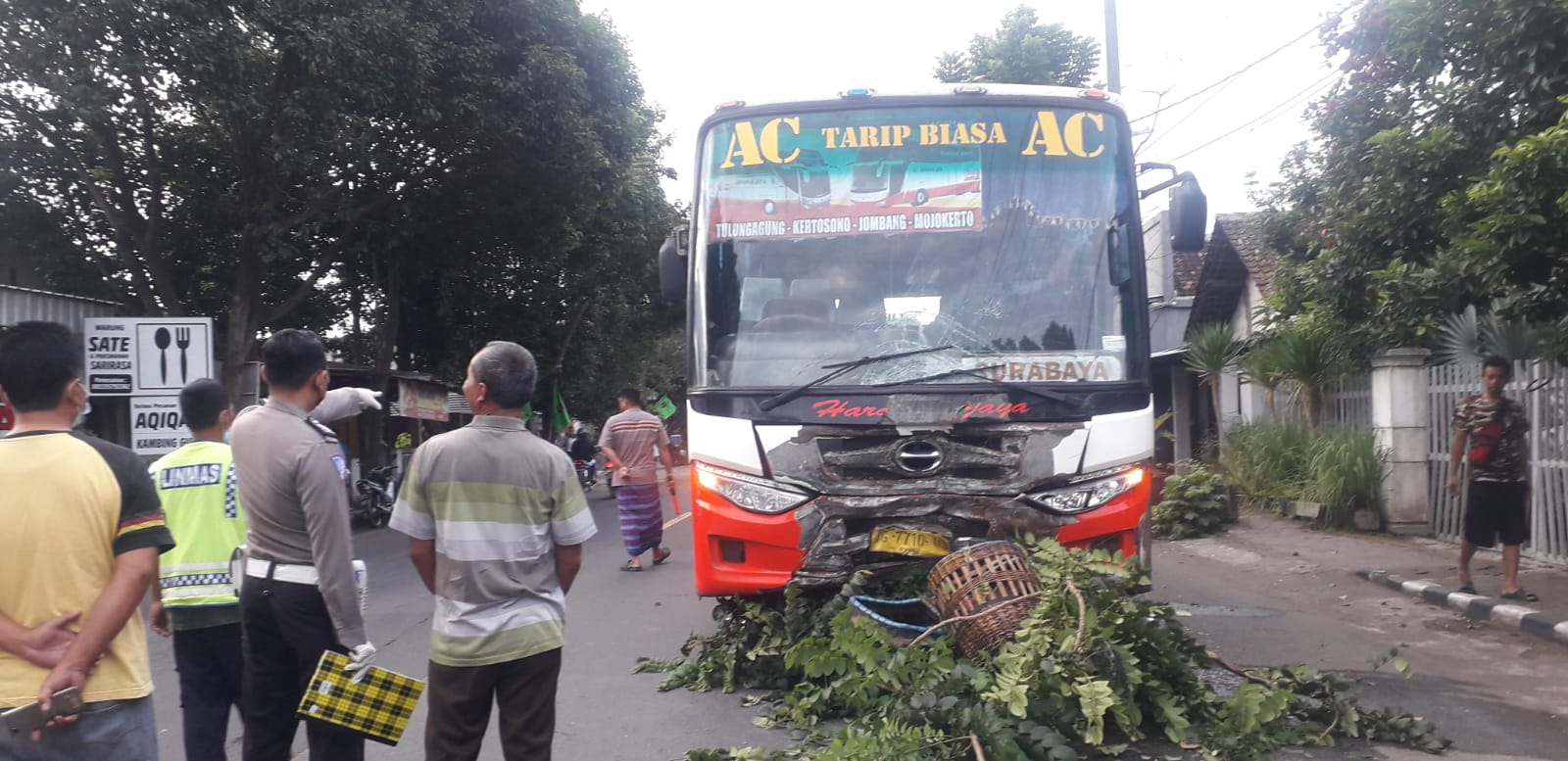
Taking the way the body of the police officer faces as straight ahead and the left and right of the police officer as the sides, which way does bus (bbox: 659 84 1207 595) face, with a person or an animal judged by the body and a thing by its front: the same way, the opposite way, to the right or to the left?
the opposite way

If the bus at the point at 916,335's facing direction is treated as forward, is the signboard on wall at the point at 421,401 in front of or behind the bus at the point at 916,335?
behind

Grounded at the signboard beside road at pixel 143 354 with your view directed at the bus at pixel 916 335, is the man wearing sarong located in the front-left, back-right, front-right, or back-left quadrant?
front-left

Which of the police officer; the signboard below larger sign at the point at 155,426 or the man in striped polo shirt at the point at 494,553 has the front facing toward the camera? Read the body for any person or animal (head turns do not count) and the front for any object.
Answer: the signboard below larger sign

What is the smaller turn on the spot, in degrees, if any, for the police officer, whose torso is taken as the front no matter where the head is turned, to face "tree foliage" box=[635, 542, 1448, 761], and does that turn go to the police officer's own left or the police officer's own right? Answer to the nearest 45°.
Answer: approximately 45° to the police officer's own right

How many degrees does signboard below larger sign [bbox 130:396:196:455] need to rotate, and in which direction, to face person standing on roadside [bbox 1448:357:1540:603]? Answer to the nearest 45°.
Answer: approximately 45° to its left

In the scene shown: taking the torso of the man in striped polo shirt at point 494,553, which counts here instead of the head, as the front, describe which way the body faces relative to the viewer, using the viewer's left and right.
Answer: facing away from the viewer

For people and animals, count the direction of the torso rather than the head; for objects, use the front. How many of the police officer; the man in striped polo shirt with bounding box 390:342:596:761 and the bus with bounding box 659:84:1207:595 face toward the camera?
1

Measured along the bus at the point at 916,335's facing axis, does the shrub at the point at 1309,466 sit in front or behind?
behind

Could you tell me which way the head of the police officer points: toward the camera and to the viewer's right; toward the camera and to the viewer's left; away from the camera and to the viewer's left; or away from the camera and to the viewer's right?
away from the camera and to the viewer's right

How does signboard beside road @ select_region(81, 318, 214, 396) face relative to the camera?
toward the camera

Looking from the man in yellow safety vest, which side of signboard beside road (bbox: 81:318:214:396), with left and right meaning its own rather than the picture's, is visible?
front

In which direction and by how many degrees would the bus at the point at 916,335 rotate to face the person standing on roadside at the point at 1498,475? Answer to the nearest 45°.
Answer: approximately 45° to its left

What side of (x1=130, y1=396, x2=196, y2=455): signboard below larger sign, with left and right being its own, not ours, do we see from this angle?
front

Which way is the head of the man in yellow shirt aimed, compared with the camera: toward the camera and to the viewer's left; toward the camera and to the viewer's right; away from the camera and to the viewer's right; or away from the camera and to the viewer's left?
away from the camera and to the viewer's right

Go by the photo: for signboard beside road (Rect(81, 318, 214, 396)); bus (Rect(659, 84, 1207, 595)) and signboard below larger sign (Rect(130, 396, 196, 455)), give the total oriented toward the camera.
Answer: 3

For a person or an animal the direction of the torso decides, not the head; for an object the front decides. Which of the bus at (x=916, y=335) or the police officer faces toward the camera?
the bus
